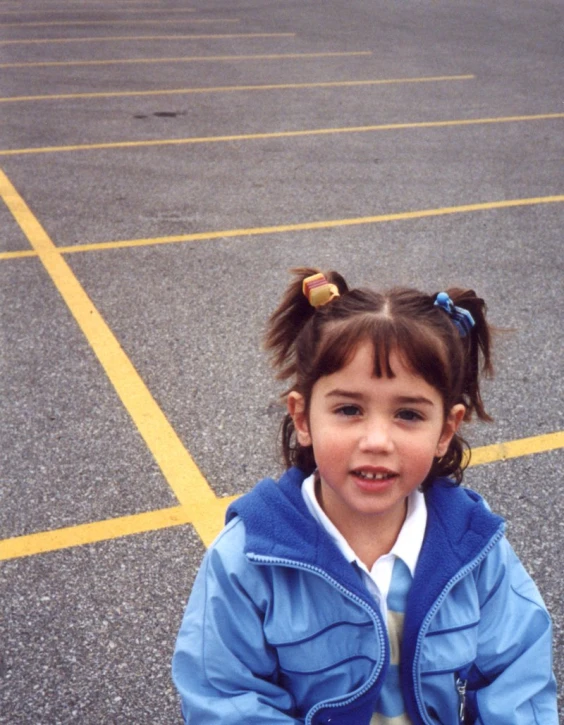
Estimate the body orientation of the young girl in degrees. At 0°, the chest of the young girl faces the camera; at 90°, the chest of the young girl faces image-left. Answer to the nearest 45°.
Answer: approximately 0°
